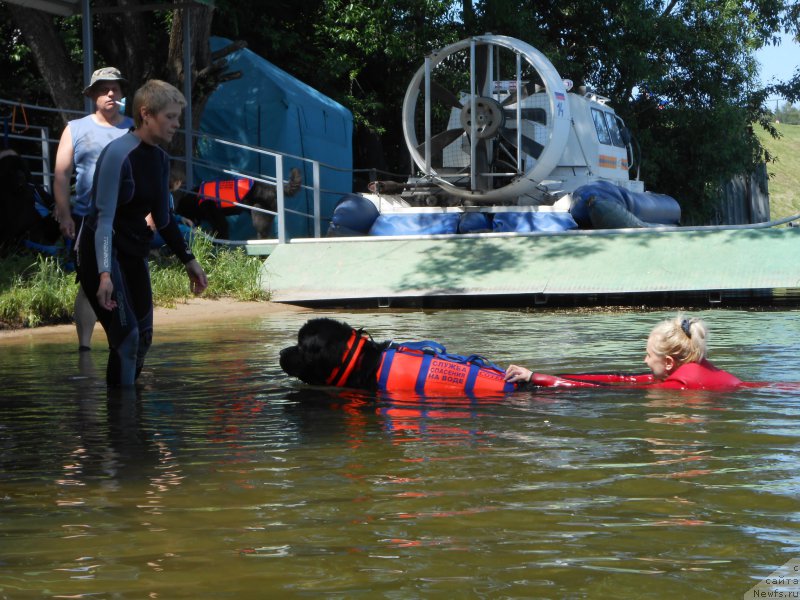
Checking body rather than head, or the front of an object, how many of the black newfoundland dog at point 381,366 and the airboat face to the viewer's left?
1

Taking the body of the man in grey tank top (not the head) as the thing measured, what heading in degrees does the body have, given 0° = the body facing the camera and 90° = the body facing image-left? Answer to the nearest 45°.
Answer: approximately 315°

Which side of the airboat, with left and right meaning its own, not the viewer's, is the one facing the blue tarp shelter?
left

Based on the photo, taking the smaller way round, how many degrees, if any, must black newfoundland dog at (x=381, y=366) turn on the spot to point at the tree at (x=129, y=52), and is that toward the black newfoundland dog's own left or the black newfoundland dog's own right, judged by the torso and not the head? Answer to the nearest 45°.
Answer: approximately 90° to the black newfoundland dog's own right

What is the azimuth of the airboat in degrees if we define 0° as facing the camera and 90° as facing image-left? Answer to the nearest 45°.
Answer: approximately 225°

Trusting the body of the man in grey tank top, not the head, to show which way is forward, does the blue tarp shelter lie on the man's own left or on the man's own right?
on the man's own left

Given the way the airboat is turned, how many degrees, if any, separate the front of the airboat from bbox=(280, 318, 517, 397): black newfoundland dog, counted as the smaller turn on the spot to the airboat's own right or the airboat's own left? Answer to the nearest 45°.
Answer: approximately 135° to the airboat's own right

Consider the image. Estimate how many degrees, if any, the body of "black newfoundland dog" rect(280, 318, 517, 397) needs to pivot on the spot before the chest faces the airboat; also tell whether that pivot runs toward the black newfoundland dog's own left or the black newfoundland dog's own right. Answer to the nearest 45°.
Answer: approximately 90° to the black newfoundland dog's own right

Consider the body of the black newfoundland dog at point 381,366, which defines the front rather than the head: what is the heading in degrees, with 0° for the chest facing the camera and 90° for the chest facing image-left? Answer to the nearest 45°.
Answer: approximately 90°

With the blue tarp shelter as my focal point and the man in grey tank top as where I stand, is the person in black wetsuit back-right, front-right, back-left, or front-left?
back-right

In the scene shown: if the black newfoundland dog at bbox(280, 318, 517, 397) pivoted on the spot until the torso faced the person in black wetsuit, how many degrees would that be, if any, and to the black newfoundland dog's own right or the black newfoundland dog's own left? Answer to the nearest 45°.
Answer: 0° — it already faces them

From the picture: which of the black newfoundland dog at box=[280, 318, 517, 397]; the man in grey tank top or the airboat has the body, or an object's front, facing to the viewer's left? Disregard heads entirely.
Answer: the black newfoundland dog

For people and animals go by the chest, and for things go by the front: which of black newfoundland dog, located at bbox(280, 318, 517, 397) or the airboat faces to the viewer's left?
the black newfoundland dog
